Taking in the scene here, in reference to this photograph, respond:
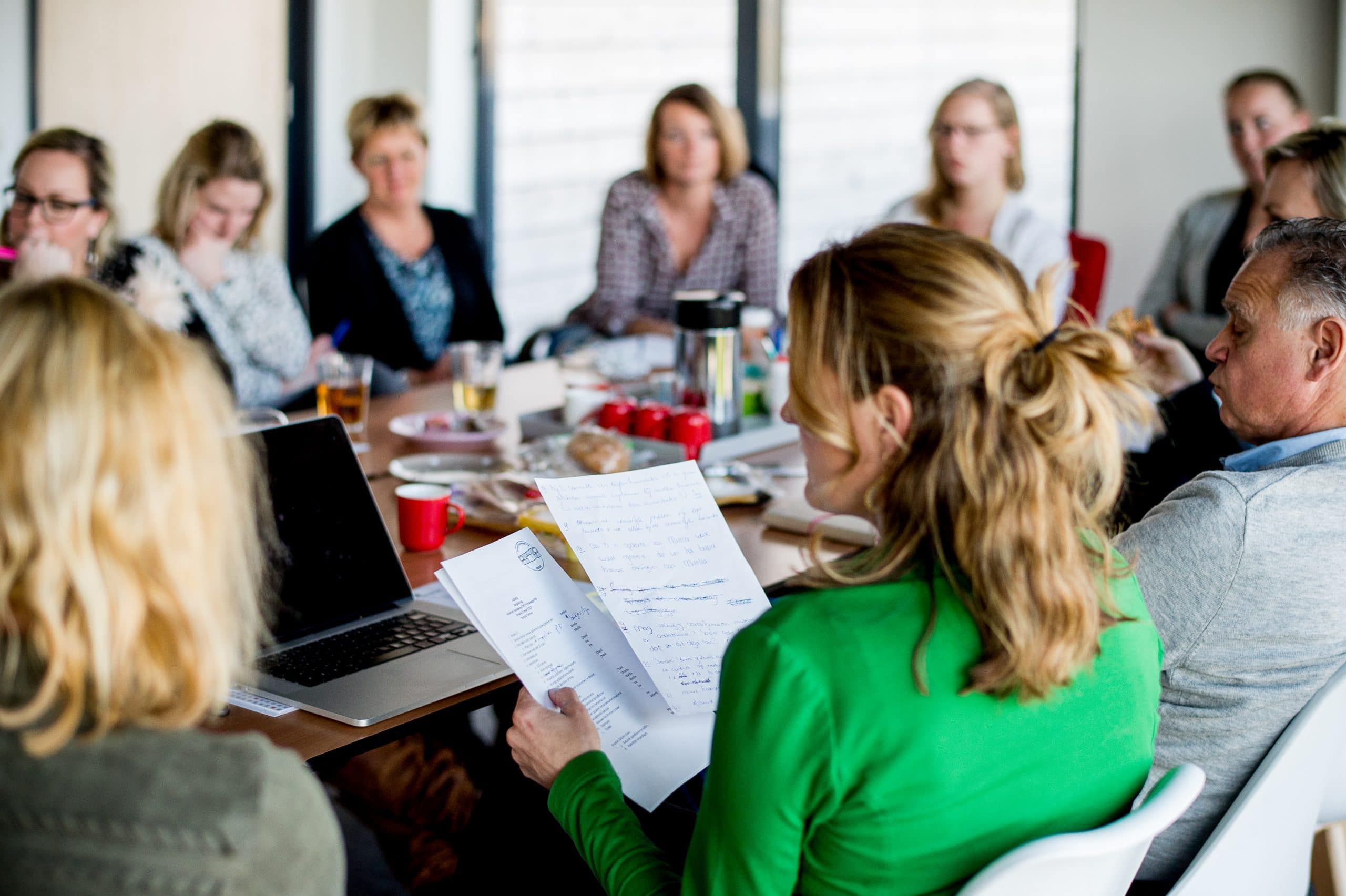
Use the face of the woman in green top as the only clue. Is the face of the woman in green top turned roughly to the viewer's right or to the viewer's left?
to the viewer's left

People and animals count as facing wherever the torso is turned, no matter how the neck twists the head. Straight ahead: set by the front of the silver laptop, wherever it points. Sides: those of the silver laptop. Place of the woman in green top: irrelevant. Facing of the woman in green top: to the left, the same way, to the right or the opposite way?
the opposite way

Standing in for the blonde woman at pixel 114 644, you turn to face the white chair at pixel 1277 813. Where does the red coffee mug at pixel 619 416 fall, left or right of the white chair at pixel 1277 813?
left

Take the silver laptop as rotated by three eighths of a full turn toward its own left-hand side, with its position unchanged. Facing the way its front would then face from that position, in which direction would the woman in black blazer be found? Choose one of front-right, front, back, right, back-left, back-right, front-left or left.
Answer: front

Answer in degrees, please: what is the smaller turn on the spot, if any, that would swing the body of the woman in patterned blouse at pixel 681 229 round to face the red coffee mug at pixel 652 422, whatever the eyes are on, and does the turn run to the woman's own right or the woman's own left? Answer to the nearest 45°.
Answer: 0° — they already face it

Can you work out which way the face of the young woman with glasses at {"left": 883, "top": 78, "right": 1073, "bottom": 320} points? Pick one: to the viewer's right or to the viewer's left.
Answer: to the viewer's left

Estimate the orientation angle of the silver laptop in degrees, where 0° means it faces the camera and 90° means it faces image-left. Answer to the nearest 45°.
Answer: approximately 315°

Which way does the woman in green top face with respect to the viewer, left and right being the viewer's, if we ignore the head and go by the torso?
facing away from the viewer and to the left of the viewer

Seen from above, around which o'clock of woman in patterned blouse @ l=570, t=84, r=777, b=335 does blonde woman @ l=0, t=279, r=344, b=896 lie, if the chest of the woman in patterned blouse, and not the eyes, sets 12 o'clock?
The blonde woman is roughly at 12 o'clock from the woman in patterned blouse.
